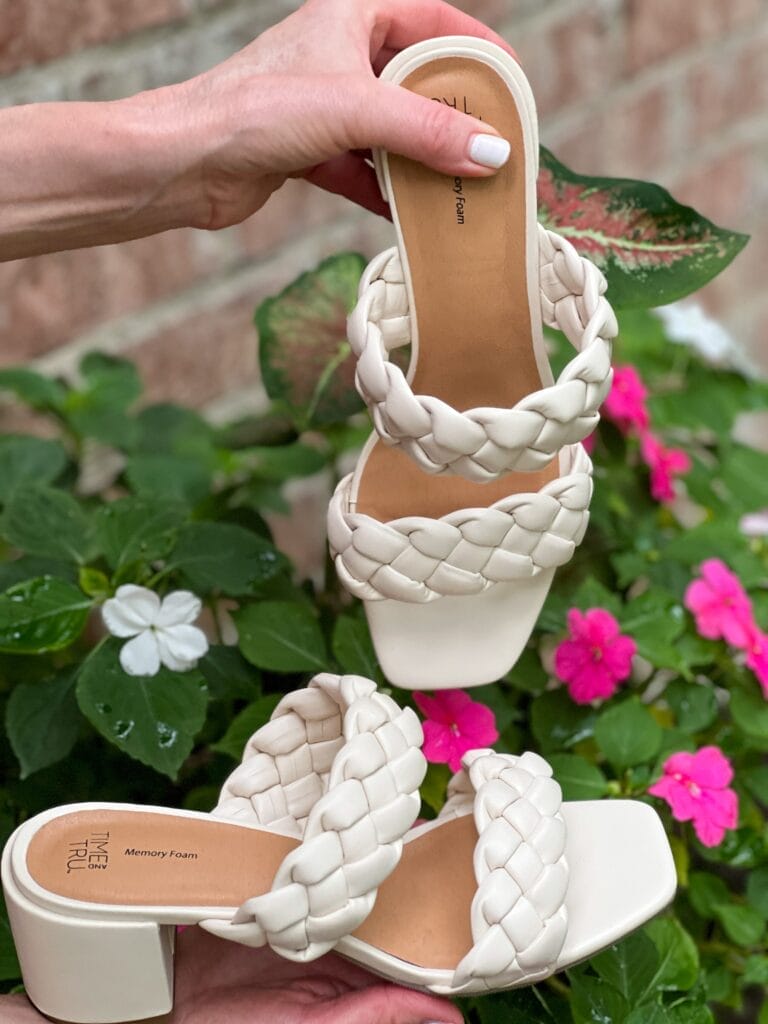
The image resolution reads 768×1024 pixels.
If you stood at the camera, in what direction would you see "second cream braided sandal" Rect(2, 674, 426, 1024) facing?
facing to the right of the viewer

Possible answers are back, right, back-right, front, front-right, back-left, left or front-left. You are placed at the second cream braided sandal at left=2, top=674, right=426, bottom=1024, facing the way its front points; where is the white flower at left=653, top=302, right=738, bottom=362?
front-left
